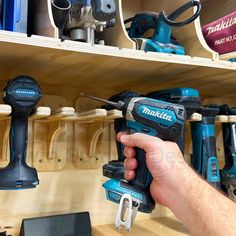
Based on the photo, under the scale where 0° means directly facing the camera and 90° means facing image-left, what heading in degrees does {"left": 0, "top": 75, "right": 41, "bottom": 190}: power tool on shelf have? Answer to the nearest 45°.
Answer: approximately 180°

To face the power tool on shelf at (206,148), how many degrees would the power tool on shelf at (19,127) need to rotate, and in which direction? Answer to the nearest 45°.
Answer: approximately 90° to its right

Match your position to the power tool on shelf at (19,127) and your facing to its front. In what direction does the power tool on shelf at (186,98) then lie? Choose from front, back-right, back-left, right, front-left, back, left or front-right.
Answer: right

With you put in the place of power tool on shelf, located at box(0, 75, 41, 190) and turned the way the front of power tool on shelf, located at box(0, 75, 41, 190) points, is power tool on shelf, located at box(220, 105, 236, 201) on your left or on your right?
on your right

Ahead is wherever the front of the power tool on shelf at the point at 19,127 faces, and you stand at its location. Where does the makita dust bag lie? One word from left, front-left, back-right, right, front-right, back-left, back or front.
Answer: right
